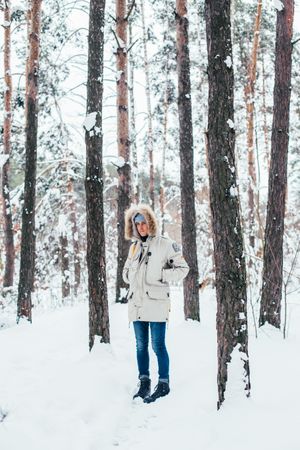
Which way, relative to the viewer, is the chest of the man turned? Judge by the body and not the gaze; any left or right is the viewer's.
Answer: facing the viewer and to the left of the viewer

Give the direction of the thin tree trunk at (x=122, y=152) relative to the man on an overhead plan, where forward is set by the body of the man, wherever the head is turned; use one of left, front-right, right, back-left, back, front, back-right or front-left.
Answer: back-right

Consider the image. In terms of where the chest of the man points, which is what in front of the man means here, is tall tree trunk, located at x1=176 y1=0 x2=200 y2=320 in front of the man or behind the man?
behind

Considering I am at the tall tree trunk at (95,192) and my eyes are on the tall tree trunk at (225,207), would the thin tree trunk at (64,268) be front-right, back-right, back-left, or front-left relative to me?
back-left

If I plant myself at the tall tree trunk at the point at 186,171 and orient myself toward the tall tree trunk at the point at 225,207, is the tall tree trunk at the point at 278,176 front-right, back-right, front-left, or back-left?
front-left

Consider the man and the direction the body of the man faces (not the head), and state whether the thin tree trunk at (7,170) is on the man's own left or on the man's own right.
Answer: on the man's own right

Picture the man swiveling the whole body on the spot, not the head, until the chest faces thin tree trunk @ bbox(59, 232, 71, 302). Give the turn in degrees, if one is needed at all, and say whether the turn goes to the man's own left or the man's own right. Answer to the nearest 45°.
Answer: approximately 135° to the man's own right

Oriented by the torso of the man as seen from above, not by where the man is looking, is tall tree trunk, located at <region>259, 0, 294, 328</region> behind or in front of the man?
behind

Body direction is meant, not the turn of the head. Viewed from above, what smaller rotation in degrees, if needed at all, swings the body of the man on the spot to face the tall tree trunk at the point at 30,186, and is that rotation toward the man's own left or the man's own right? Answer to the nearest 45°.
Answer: approximately 90° to the man's own right

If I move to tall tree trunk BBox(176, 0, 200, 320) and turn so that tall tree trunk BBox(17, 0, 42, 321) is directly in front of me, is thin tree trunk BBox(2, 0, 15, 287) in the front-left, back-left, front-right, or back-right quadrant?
front-right

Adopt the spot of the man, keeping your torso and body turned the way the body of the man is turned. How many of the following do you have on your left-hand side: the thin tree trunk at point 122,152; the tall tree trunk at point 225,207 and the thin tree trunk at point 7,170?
1

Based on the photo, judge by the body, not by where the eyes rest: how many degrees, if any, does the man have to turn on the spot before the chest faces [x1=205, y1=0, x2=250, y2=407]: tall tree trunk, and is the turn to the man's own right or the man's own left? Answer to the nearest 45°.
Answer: approximately 90° to the man's own left
